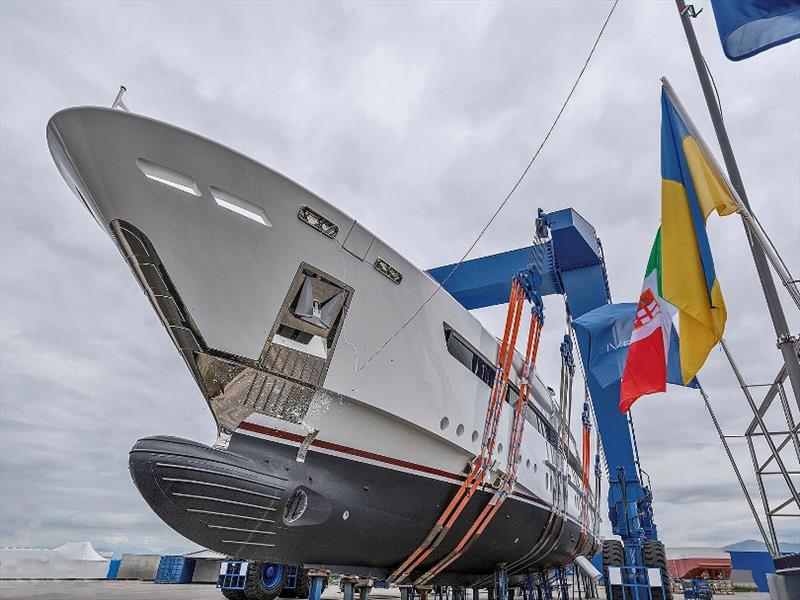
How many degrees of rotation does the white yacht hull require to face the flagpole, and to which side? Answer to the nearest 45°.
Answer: approximately 90° to its left

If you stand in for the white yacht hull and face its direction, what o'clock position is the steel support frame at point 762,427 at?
The steel support frame is roughly at 8 o'clock from the white yacht hull.

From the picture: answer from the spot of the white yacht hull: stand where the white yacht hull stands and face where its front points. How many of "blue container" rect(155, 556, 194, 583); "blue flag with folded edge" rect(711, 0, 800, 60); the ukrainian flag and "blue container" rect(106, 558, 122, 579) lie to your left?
2

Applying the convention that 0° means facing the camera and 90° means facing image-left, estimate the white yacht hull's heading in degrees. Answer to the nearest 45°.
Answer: approximately 45°

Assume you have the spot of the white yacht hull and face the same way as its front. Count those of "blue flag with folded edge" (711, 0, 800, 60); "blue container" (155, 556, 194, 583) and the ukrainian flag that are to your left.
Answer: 2

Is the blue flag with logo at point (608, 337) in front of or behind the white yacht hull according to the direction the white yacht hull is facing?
behind

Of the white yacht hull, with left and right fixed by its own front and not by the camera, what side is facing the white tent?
right

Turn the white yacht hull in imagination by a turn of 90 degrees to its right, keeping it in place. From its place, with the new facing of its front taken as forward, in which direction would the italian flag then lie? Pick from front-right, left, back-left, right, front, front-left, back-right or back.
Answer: back-right

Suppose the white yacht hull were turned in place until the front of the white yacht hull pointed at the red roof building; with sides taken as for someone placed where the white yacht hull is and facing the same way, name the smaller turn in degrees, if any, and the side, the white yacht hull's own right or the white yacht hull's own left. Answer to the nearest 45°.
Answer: approximately 180°

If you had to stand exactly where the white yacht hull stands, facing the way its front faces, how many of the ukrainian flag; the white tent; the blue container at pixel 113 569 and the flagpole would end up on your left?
2

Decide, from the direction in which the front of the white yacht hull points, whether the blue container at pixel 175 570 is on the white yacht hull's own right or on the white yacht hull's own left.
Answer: on the white yacht hull's own right
